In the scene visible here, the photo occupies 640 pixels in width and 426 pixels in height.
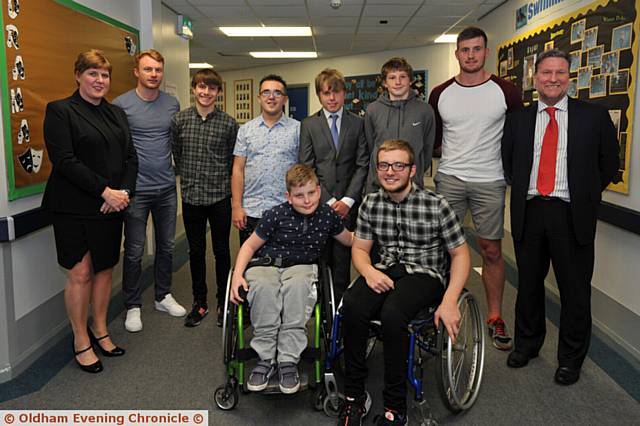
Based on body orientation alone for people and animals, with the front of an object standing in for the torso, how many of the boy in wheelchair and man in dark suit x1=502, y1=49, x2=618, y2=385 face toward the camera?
2

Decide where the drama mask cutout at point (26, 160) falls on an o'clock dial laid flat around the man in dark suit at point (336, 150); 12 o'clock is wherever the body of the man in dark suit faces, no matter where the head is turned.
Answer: The drama mask cutout is roughly at 3 o'clock from the man in dark suit.

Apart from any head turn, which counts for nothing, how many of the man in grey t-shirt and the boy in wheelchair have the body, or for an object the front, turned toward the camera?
2

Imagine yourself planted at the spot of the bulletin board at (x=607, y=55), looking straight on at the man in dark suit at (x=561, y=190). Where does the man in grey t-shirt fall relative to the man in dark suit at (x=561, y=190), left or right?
right

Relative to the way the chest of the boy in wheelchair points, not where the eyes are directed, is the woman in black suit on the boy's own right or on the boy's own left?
on the boy's own right

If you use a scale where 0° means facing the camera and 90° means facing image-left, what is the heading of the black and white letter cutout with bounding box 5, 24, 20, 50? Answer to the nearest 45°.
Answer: approximately 315°

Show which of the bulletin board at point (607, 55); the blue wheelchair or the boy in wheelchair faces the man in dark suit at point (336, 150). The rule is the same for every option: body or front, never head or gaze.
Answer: the bulletin board

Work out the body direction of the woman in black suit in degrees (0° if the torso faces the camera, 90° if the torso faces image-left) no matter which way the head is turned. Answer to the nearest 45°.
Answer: approximately 315°
